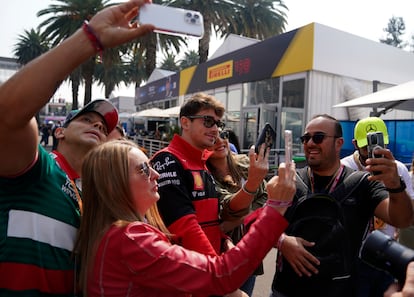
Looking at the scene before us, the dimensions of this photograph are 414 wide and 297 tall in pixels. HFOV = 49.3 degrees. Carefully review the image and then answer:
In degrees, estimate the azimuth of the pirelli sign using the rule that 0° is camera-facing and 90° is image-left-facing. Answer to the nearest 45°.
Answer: approximately 45°

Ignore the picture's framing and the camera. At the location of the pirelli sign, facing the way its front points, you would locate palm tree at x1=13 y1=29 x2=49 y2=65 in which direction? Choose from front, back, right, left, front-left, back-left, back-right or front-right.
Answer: right

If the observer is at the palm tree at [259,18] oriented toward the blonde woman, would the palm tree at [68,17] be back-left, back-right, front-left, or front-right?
front-right

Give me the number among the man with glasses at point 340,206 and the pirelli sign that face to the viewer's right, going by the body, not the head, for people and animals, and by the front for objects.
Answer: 0

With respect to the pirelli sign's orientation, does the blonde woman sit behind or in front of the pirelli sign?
in front

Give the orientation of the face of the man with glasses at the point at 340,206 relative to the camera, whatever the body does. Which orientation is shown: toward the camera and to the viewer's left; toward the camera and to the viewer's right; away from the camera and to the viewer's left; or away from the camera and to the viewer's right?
toward the camera and to the viewer's left

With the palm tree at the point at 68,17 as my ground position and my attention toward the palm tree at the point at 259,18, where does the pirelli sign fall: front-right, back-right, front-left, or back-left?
front-right

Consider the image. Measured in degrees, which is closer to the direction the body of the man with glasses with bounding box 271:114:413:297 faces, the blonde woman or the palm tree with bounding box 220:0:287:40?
the blonde woman

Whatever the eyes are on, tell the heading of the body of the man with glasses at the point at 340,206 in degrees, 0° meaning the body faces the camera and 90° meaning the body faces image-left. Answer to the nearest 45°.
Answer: approximately 45°
